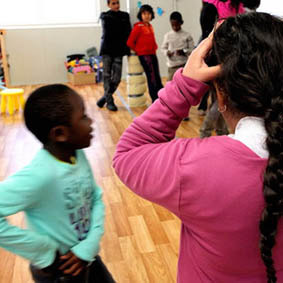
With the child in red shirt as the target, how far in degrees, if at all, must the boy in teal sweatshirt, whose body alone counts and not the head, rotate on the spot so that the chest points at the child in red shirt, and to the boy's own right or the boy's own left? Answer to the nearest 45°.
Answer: approximately 135° to the boy's own left

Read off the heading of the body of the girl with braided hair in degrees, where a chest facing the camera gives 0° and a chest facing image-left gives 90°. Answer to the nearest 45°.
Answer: approximately 180°

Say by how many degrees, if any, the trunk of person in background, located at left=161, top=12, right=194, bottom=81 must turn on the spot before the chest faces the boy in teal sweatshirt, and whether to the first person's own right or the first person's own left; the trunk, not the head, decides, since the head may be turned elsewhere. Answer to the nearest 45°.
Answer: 0° — they already face them

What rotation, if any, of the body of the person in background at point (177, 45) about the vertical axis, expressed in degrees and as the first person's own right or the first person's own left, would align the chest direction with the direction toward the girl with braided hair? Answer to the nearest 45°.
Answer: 0° — they already face them

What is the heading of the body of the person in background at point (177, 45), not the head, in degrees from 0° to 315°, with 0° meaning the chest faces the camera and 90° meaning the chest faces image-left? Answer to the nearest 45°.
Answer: approximately 0°

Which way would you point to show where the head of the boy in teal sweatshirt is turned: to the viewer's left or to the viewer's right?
to the viewer's right

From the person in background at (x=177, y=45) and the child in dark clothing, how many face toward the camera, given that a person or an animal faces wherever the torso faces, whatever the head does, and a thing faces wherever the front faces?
2

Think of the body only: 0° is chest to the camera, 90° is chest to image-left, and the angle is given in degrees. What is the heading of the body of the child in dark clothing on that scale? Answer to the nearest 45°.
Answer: approximately 0°
